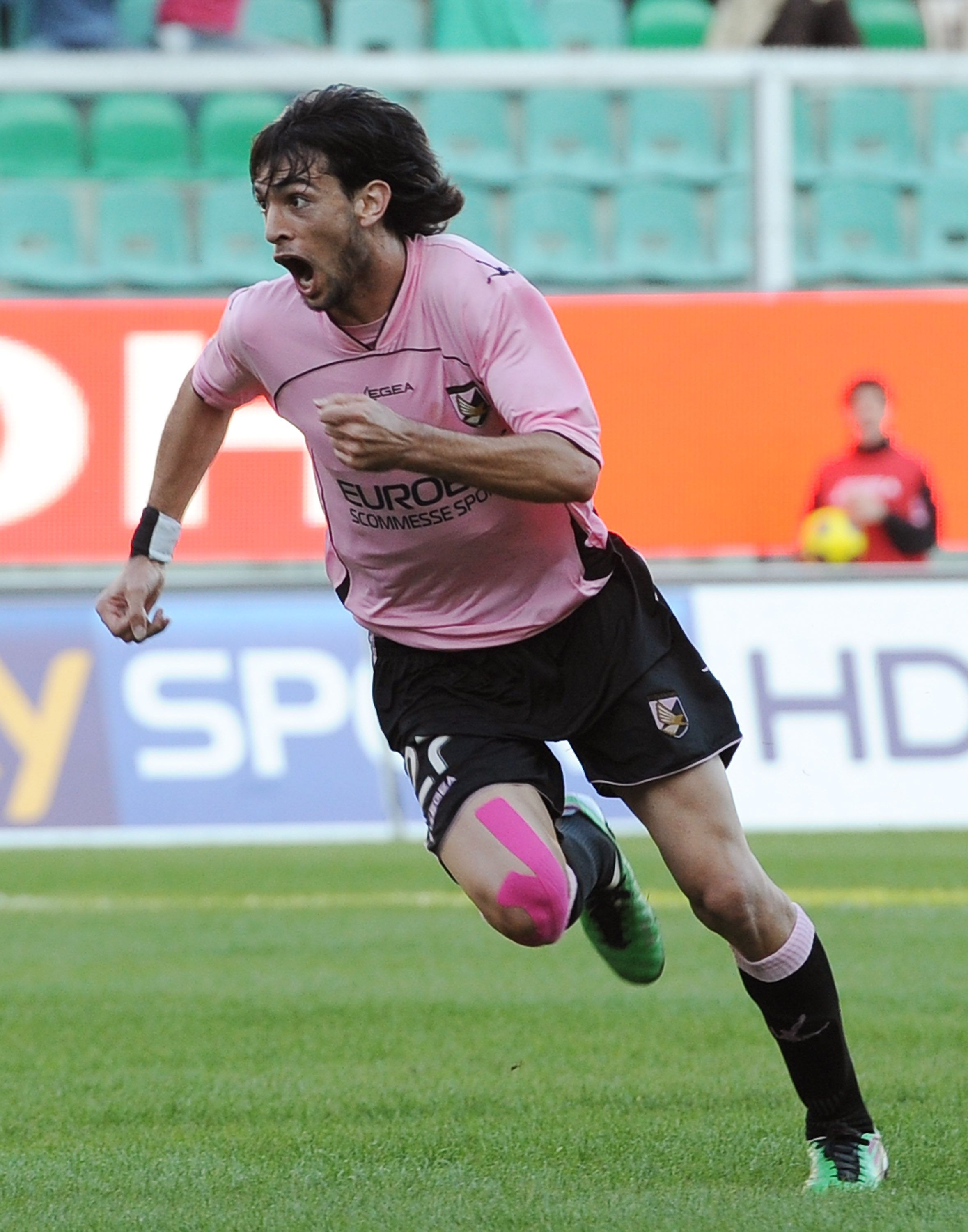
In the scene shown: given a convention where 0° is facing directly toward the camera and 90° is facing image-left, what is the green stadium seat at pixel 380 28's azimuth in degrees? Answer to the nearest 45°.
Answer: approximately 0°

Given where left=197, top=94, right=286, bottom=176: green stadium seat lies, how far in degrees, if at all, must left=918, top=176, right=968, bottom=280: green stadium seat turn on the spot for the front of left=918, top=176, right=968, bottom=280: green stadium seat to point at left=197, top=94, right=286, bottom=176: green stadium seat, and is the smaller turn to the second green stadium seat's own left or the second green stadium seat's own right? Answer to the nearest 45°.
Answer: approximately 90° to the second green stadium seat's own right

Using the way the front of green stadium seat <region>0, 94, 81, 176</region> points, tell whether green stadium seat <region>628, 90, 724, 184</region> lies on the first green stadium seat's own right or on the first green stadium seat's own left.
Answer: on the first green stadium seat's own left

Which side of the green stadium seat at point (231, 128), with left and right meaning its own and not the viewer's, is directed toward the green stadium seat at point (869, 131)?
left

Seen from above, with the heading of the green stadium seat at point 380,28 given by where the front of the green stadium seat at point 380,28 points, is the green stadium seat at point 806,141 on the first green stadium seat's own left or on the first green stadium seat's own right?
on the first green stadium seat's own left

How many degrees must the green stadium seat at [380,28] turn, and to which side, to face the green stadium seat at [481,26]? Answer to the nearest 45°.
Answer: approximately 90° to its left

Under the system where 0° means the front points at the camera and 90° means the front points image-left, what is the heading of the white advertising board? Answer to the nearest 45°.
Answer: approximately 0°

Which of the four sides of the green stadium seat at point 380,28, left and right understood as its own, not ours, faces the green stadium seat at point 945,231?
left
